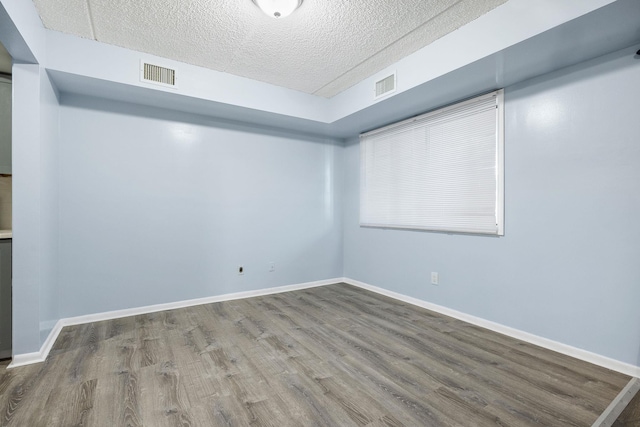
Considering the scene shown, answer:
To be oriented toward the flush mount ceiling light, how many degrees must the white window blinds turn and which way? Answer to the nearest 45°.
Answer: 0° — it already faces it

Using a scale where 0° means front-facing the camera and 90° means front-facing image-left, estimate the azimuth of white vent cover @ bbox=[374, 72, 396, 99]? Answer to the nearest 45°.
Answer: approximately 45°

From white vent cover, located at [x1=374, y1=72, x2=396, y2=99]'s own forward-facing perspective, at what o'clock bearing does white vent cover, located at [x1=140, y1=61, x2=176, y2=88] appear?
white vent cover, located at [x1=140, y1=61, x2=176, y2=88] is roughly at 1 o'clock from white vent cover, located at [x1=374, y1=72, x2=396, y2=99].

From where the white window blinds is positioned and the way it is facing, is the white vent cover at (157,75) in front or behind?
in front

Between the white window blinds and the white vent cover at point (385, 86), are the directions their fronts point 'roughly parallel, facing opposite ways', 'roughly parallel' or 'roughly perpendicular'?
roughly parallel

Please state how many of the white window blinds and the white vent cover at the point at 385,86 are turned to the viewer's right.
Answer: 0

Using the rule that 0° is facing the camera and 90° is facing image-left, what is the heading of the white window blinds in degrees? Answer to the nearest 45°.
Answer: approximately 45°
